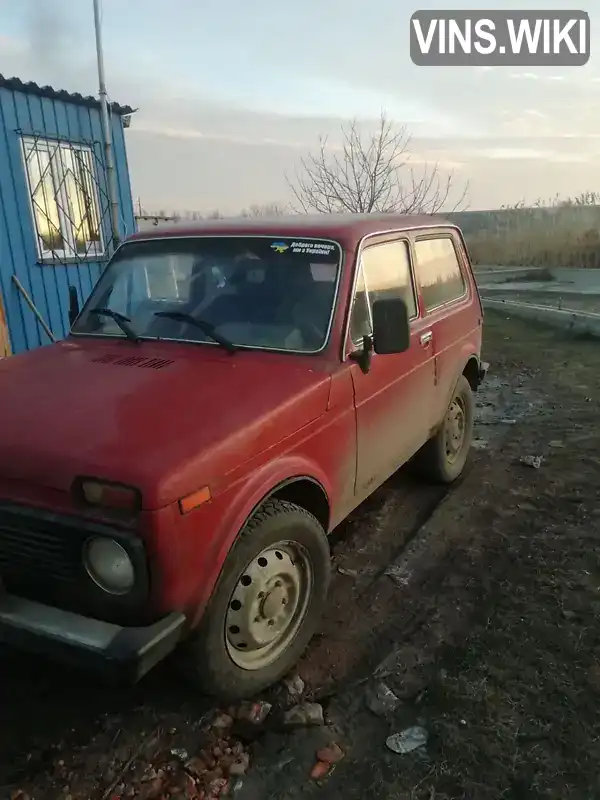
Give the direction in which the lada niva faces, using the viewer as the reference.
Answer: facing the viewer and to the left of the viewer

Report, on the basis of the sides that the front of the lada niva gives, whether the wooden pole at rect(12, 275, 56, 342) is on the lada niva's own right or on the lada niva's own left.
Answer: on the lada niva's own right
